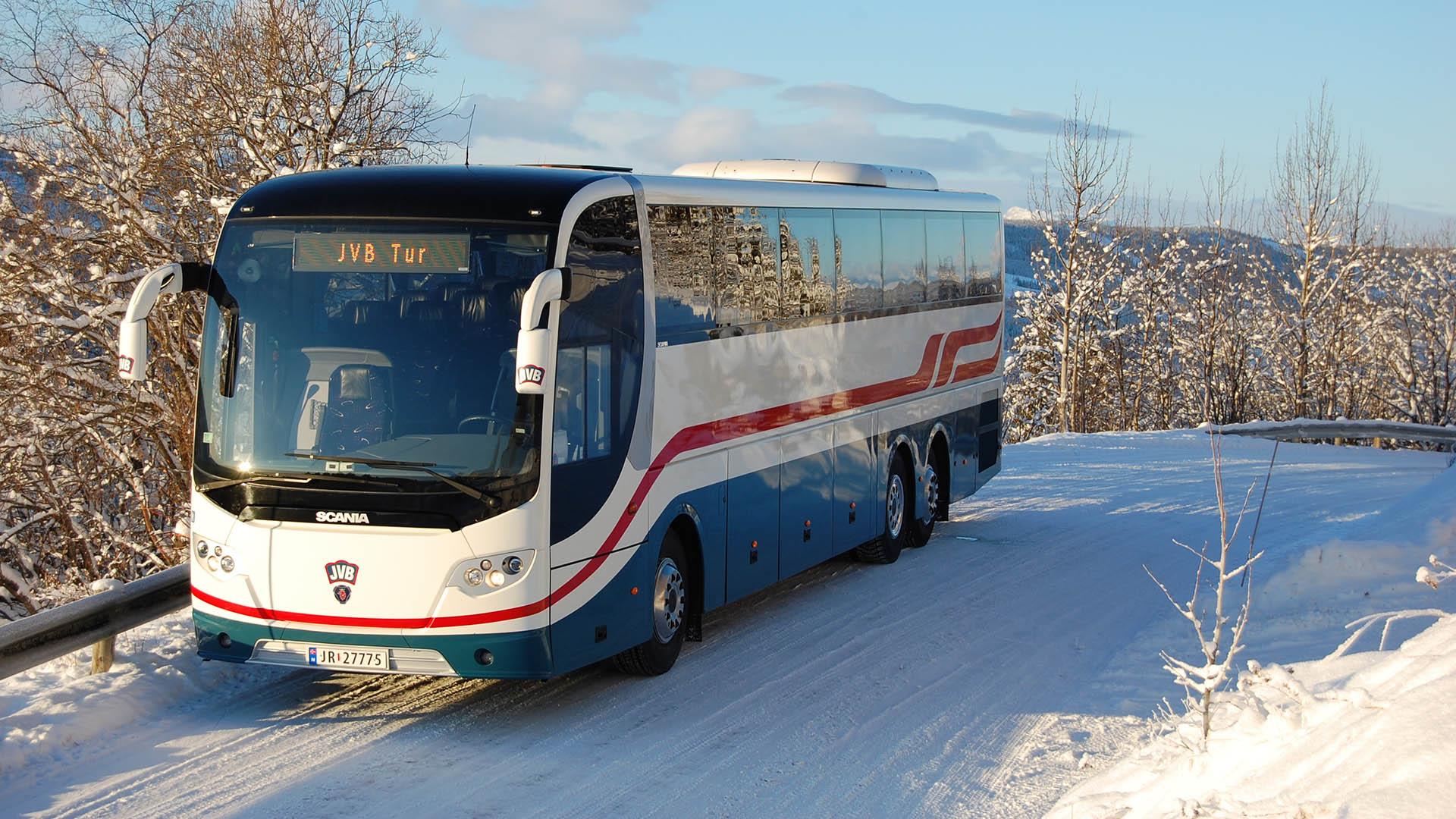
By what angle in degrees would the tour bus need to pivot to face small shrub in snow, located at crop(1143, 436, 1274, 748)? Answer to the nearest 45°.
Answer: approximately 135° to its left

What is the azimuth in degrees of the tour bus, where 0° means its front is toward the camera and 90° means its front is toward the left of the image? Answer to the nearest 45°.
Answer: approximately 45°

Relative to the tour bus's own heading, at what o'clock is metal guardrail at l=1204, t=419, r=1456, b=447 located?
The metal guardrail is roughly at 6 o'clock from the tour bus.
